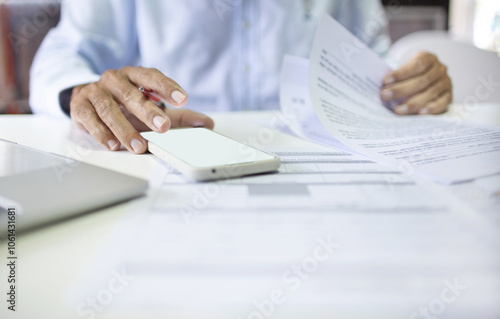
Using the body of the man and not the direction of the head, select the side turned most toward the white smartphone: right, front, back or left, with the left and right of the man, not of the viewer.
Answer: front

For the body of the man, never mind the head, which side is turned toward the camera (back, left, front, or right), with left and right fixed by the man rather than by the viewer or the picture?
front

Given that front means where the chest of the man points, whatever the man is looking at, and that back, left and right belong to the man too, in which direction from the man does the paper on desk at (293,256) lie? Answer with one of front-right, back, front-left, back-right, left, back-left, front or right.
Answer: front

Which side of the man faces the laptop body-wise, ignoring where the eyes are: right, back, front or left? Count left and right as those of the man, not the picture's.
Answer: front

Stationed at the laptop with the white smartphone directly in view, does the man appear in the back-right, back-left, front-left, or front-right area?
front-left
